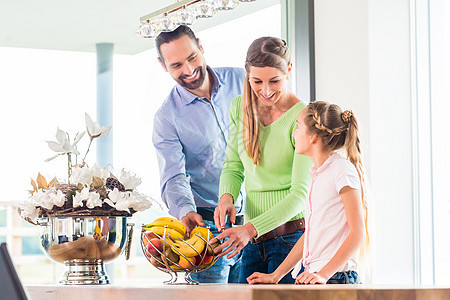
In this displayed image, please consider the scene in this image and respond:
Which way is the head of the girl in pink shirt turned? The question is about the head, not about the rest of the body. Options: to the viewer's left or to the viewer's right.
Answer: to the viewer's left

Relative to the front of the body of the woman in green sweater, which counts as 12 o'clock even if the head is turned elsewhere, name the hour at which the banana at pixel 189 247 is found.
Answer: The banana is roughly at 11 o'clock from the woman in green sweater.

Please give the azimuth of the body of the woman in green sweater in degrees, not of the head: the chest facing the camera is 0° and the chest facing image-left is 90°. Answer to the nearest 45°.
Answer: approximately 45°

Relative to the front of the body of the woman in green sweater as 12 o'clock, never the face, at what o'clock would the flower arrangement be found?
The flower arrangement is roughly at 12 o'clock from the woman in green sweater.

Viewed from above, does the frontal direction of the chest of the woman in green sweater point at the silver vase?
yes

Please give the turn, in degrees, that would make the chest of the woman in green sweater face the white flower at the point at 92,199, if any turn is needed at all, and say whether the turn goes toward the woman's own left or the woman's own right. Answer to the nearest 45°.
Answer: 0° — they already face it

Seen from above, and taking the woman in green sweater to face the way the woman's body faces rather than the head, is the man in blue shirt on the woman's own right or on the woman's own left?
on the woman's own right
